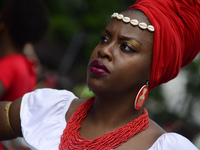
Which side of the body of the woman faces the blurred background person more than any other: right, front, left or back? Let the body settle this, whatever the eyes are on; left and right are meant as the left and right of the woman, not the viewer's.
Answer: right

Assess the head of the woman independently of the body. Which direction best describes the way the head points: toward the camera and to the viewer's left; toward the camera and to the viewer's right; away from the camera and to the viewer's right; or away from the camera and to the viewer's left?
toward the camera and to the viewer's left

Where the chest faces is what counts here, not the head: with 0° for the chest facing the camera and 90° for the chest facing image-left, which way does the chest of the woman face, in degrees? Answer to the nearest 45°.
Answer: approximately 45°
